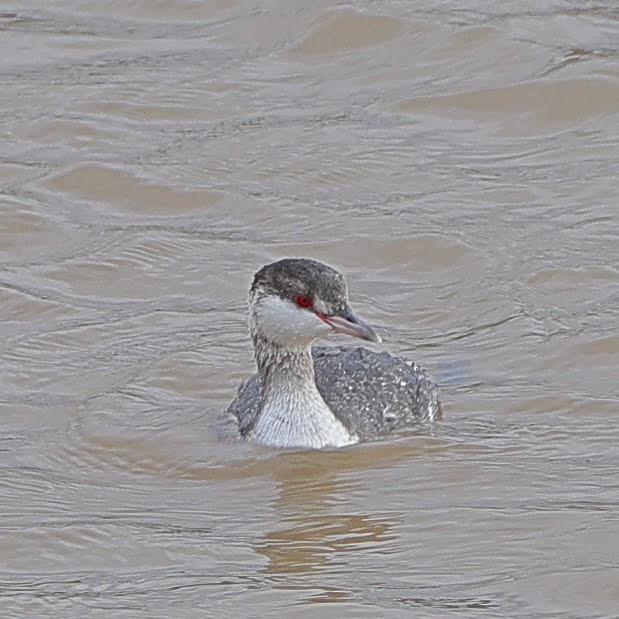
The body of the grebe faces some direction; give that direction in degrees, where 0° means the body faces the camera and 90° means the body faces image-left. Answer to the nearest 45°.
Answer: approximately 45°
